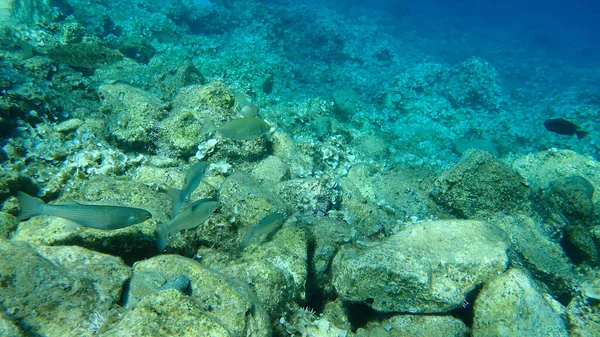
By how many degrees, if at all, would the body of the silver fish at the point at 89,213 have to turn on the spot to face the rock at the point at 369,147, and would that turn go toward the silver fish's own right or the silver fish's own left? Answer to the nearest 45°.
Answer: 0° — it already faces it

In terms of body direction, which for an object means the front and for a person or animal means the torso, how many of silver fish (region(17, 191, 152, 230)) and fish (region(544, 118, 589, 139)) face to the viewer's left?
1

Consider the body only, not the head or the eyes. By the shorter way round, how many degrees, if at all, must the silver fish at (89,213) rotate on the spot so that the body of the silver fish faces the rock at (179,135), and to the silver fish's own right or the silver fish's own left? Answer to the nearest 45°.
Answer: approximately 45° to the silver fish's own left

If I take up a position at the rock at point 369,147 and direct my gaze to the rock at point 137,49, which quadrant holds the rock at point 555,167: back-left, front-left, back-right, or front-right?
back-right

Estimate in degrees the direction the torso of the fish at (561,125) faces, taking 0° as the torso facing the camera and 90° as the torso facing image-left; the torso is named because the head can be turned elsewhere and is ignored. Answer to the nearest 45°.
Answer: approximately 90°

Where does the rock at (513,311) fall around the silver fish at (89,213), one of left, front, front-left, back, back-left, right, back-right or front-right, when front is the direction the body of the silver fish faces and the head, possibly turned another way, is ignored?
front-right

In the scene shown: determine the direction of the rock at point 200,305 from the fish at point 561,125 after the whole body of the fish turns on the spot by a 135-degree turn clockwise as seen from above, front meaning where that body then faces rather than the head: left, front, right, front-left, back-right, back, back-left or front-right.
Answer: back-right

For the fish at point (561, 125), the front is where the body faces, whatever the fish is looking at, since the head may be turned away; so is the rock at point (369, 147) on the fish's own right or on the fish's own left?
on the fish's own left

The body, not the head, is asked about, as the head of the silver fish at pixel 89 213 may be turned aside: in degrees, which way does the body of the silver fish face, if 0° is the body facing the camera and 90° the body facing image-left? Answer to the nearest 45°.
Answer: approximately 270°
